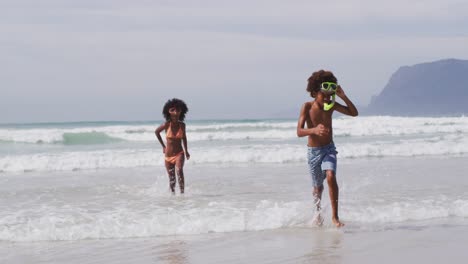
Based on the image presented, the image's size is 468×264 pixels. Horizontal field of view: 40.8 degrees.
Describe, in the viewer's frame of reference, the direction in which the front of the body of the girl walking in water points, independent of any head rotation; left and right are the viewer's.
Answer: facing the viewer

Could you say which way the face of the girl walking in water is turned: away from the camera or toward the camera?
toward the camera
